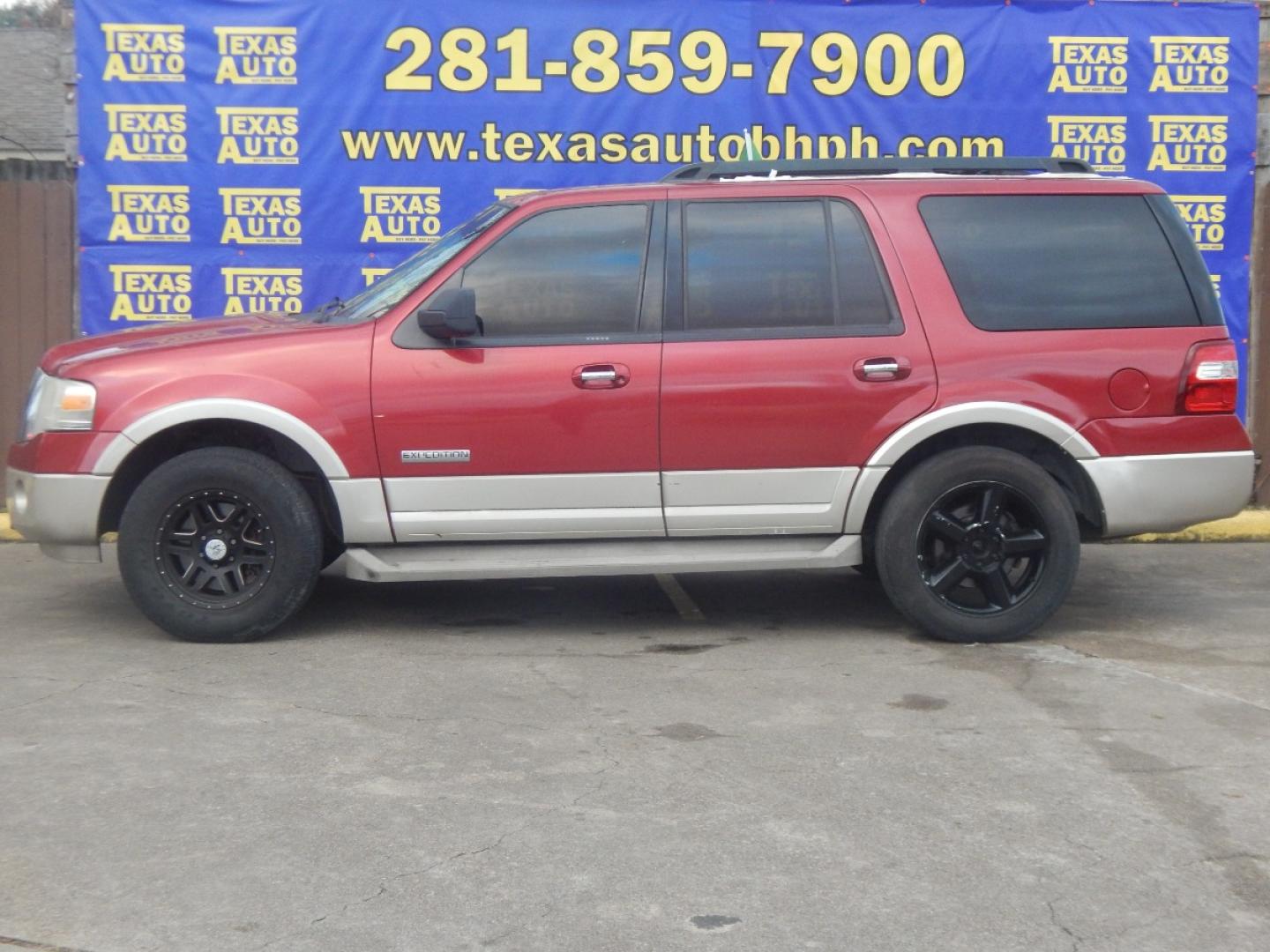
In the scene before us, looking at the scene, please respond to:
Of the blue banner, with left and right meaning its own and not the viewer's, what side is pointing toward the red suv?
front

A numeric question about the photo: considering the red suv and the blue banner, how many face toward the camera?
1

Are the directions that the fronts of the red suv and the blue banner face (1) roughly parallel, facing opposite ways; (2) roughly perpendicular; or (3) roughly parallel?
roughly perpendicular

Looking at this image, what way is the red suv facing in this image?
to the viewer's left

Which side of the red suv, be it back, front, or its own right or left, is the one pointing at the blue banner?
right

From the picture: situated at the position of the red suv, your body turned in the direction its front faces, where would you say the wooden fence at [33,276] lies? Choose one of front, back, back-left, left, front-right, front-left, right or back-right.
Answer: front-right

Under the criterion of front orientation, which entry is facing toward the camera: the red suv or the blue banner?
the blue banner

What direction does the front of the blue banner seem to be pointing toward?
toward the camera
